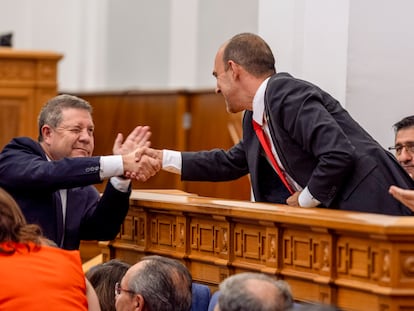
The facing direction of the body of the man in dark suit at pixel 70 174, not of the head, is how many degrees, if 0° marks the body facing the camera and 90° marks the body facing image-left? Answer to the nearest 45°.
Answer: approximately 315°

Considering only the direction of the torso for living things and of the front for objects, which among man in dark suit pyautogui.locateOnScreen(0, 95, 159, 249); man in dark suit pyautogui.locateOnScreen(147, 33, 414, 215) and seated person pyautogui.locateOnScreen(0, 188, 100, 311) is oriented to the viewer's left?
man in dark suit pyautogui.locateOnScreen(147, 33, 414, 215)

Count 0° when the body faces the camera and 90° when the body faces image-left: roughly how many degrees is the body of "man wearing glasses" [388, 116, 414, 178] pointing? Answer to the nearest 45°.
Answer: approximately 45°

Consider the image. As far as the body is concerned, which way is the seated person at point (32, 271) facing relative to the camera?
away from the camera

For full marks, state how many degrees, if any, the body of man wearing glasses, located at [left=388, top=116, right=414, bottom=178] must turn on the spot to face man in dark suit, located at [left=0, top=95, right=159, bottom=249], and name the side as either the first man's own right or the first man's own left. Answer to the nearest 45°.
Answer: approximately 45° to the first man's own right

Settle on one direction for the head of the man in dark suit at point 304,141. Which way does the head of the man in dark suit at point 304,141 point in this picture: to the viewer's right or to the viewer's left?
to the viewer's left

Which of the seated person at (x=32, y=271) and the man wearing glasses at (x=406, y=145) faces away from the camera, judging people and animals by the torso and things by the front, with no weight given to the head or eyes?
the seated person

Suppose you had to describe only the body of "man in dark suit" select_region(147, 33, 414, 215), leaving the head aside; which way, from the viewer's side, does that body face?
to the viewer's left

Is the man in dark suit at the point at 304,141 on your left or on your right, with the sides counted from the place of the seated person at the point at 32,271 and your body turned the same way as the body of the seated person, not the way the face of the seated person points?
on your right

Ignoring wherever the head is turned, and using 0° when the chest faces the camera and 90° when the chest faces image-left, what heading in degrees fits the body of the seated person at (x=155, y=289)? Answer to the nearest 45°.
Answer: approximately 135°

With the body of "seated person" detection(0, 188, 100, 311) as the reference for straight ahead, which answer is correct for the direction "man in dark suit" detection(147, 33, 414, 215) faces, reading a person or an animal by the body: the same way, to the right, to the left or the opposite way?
to the left
